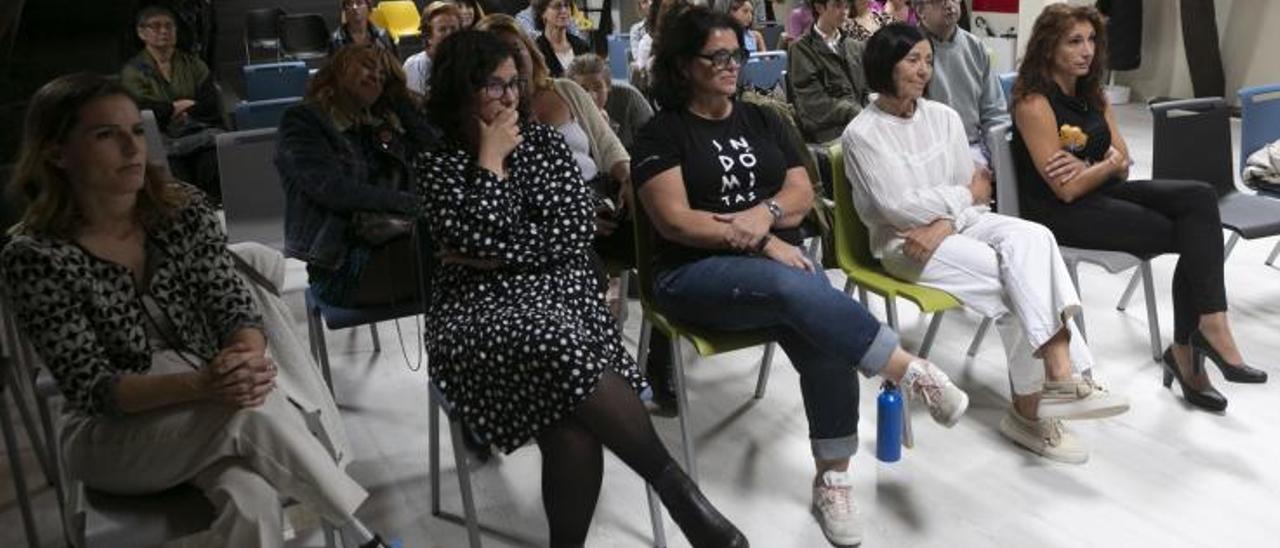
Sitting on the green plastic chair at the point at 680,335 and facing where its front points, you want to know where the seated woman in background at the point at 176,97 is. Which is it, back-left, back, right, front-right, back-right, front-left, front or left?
back

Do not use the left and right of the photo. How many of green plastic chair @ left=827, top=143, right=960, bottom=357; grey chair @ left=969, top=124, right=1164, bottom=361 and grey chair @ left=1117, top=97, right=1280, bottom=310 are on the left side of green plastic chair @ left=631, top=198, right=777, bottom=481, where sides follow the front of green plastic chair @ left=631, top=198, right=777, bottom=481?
3

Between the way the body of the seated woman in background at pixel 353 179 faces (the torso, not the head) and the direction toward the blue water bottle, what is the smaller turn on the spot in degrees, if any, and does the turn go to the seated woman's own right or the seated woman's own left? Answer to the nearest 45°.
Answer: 0° — they already face it

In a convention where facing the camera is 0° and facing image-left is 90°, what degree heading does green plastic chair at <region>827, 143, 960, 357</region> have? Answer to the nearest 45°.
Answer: approximately 315°

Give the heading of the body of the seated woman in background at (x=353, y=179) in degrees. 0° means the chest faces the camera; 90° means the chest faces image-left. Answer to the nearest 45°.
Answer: approximately 315°

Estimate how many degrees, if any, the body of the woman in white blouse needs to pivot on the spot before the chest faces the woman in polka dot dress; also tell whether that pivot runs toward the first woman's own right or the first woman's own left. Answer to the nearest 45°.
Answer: approximately 90° to the first woman's own right

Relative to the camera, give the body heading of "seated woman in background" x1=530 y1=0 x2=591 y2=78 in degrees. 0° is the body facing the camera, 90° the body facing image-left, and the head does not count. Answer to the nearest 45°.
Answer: approximately 315°
